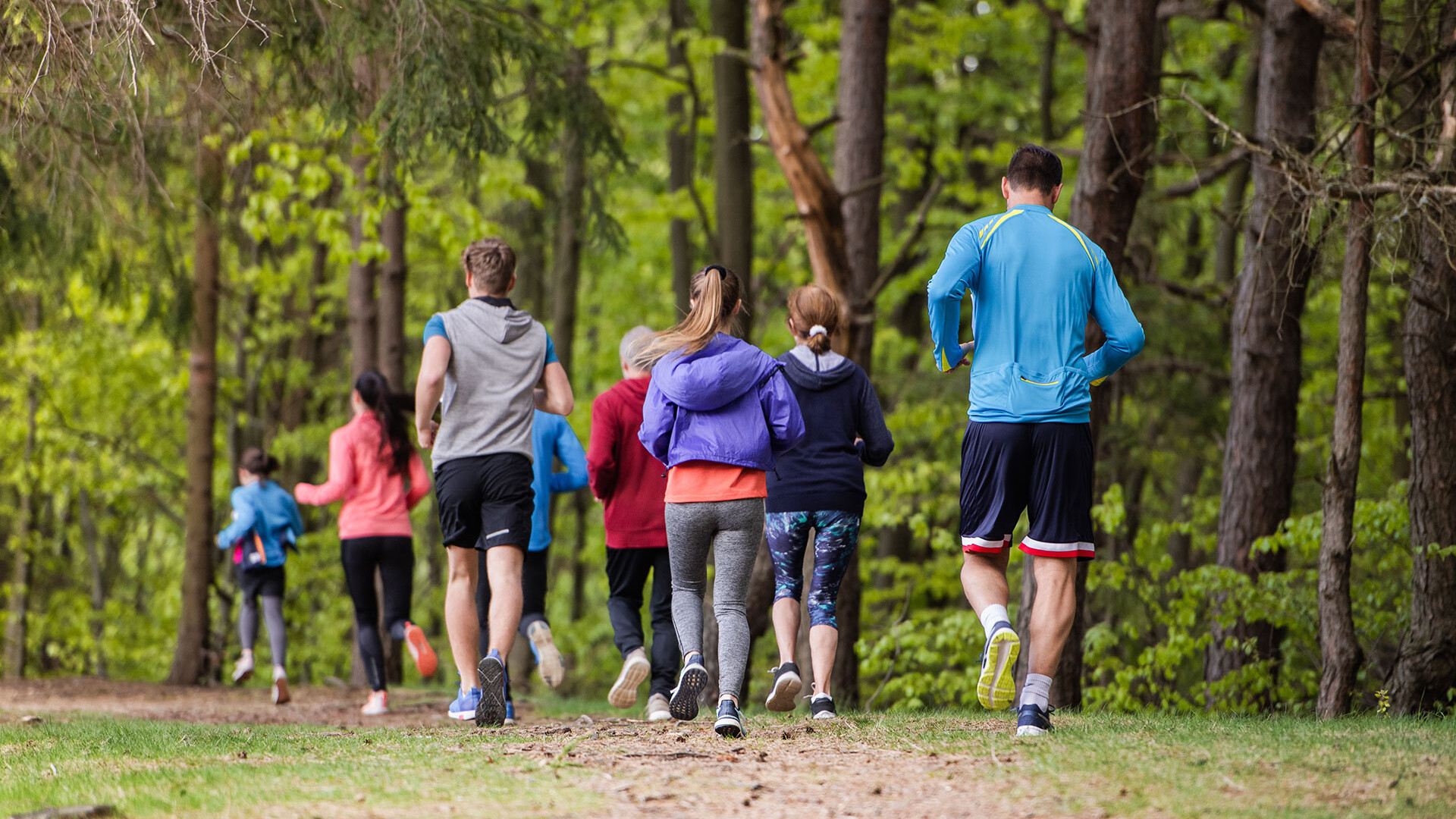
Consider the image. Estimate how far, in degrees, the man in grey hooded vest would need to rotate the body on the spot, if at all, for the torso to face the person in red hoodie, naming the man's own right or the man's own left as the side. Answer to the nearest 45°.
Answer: approximately 45° to the man's own right

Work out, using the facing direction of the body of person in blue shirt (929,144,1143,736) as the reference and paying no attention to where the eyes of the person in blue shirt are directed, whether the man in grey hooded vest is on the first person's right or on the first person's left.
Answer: on the first person's left

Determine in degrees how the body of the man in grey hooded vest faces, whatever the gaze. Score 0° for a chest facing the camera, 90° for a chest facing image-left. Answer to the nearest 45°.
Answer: approximately 180°

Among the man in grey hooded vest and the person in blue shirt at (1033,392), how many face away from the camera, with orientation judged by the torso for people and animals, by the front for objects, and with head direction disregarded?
2

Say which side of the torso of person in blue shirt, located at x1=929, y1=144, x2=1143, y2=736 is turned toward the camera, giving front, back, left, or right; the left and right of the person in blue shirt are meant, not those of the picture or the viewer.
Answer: back

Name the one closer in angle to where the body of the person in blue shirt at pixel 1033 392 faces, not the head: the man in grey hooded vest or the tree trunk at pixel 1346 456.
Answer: the tree trunk

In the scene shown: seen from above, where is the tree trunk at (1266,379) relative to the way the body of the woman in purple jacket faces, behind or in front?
in front

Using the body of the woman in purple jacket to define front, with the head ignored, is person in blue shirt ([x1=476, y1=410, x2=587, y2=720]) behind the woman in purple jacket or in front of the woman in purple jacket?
in front

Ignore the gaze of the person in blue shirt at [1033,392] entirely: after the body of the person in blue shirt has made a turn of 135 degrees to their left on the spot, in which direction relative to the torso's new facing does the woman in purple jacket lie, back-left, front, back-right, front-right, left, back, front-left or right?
front-right

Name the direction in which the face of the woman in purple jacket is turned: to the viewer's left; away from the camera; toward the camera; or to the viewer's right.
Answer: away from the camera

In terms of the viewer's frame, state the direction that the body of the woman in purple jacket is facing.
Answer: away from the camera

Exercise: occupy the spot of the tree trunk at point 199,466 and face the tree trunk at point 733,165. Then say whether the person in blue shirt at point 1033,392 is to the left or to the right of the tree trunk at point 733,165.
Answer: right

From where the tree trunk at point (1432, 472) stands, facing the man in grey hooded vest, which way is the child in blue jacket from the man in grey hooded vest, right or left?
right

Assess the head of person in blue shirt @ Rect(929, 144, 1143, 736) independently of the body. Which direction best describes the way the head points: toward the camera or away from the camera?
away from the camera
